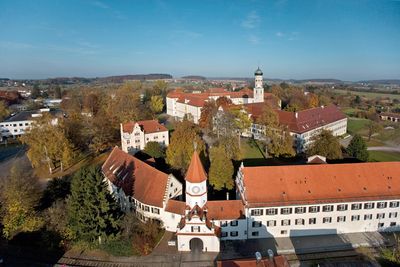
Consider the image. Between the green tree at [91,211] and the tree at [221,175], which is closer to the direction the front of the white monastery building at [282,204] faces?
the green tree

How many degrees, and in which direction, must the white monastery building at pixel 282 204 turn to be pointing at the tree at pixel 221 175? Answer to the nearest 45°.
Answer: approximately 135° to its right

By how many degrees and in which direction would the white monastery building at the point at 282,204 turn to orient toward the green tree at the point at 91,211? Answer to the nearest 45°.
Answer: approximately 90° to its right

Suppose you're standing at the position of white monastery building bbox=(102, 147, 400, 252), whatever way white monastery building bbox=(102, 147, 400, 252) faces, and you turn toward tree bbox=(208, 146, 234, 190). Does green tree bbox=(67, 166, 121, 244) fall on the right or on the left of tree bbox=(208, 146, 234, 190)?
left

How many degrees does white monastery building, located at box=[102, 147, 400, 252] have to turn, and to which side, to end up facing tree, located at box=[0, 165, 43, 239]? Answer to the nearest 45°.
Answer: approximately 90° to its right

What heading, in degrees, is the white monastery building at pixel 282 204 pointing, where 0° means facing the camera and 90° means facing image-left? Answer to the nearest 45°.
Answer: approximately 0°
